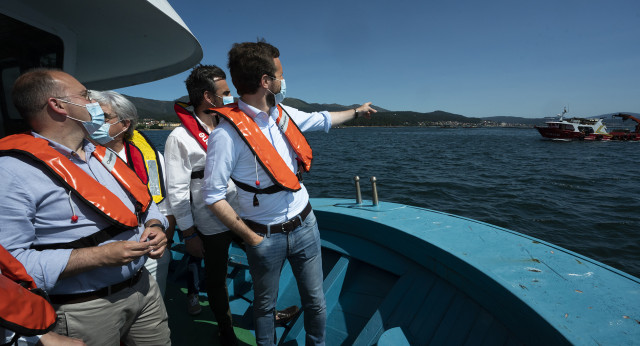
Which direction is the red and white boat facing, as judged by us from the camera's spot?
facing to the left of the viewer
